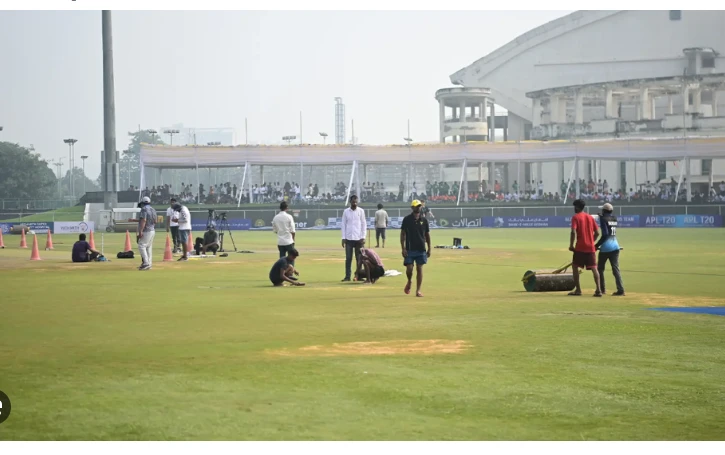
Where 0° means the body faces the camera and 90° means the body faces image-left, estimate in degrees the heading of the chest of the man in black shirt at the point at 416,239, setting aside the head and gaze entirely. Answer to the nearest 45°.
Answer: approximately 0°

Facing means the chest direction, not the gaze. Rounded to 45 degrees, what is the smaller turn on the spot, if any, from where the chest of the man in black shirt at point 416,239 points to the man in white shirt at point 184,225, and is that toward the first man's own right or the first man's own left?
approximately 135° to the first man's own right

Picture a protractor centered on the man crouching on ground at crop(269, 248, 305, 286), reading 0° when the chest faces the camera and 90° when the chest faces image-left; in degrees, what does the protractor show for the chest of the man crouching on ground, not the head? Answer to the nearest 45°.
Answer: approximately 270°

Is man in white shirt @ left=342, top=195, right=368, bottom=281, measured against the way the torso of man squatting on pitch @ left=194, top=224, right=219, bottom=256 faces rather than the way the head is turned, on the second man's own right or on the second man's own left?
on the second man's own left

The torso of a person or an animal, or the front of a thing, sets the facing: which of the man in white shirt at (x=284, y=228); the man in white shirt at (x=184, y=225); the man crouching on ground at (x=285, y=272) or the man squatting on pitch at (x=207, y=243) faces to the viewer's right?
the man crouching on ground

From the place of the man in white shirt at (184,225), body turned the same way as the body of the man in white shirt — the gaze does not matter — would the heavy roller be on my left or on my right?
on my left

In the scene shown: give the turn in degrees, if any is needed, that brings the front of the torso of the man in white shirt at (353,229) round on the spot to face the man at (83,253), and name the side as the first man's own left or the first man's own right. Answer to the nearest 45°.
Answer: approximately 135° to the first man's own right

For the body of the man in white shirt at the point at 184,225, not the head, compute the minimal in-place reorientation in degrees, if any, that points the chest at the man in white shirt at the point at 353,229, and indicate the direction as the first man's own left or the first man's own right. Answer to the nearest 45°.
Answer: approximately 135° to the first man's own left
